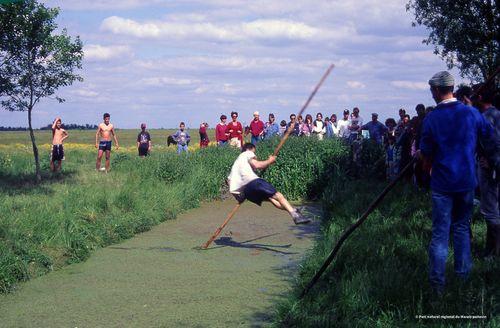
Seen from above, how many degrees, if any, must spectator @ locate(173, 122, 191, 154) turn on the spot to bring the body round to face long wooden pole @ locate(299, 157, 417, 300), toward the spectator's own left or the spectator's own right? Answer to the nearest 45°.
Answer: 0° — they already face it

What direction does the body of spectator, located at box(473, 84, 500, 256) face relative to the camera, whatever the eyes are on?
to the viewer's left

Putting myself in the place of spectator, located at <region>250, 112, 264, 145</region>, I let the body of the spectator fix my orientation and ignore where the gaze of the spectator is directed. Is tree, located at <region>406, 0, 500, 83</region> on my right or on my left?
on my left

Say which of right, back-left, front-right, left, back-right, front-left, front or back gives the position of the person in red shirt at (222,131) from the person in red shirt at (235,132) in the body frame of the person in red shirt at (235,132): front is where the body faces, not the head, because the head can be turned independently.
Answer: back-right

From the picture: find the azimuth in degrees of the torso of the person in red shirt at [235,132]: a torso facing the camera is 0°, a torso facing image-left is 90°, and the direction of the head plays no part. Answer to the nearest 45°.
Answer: approximately 0°

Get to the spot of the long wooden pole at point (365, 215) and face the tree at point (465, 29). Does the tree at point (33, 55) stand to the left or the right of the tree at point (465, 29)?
left

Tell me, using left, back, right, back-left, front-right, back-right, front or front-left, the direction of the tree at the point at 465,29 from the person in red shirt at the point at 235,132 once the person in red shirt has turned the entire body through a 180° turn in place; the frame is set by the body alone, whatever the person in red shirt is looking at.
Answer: right

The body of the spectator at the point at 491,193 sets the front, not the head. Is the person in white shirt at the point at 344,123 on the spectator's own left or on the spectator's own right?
on the spectator's own right

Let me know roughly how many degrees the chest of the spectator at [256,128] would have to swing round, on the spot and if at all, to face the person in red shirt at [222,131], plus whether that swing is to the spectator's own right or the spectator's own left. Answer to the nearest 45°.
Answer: approximately 90° to the spectator's own right

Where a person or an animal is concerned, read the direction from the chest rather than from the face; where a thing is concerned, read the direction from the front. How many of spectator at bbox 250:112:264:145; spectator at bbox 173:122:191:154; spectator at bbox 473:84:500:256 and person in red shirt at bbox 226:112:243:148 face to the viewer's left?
1

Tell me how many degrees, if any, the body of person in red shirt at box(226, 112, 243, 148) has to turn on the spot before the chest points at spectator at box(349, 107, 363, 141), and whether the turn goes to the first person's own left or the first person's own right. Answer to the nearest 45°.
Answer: approximately 90° to the first person's own left
